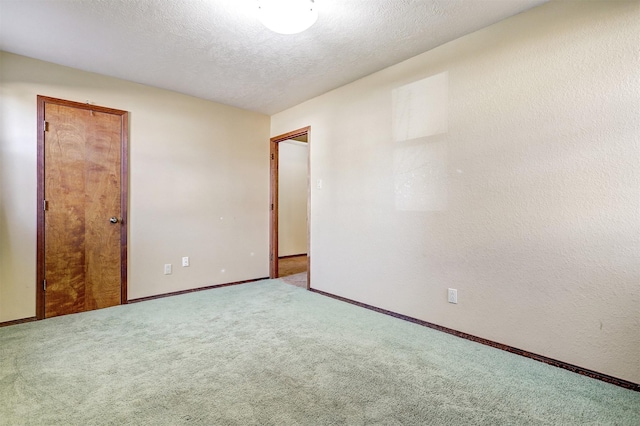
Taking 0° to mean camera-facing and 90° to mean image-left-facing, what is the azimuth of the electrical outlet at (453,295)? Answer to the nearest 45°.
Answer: approximately 45°

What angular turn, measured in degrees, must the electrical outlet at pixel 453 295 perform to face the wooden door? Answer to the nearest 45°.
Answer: approximately 45° to its right
